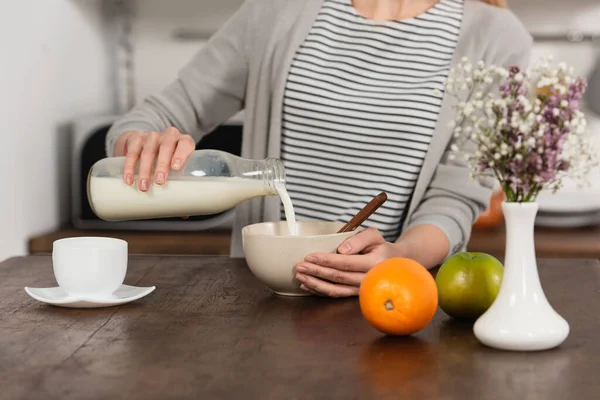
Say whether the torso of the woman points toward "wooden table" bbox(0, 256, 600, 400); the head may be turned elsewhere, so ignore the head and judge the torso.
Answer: yes

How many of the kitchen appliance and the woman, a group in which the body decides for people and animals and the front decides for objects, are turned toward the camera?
2

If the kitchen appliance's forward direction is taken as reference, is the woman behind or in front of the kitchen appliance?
in front

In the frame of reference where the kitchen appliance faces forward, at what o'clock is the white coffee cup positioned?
The white coffee cup is roughly at 12 o'clock from the kitchen appliance.

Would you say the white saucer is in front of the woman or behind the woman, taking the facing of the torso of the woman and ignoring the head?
in front

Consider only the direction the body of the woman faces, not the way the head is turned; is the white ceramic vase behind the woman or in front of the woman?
in front

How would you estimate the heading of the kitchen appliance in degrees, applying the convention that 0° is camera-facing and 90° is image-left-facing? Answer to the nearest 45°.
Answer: approximately 0°
